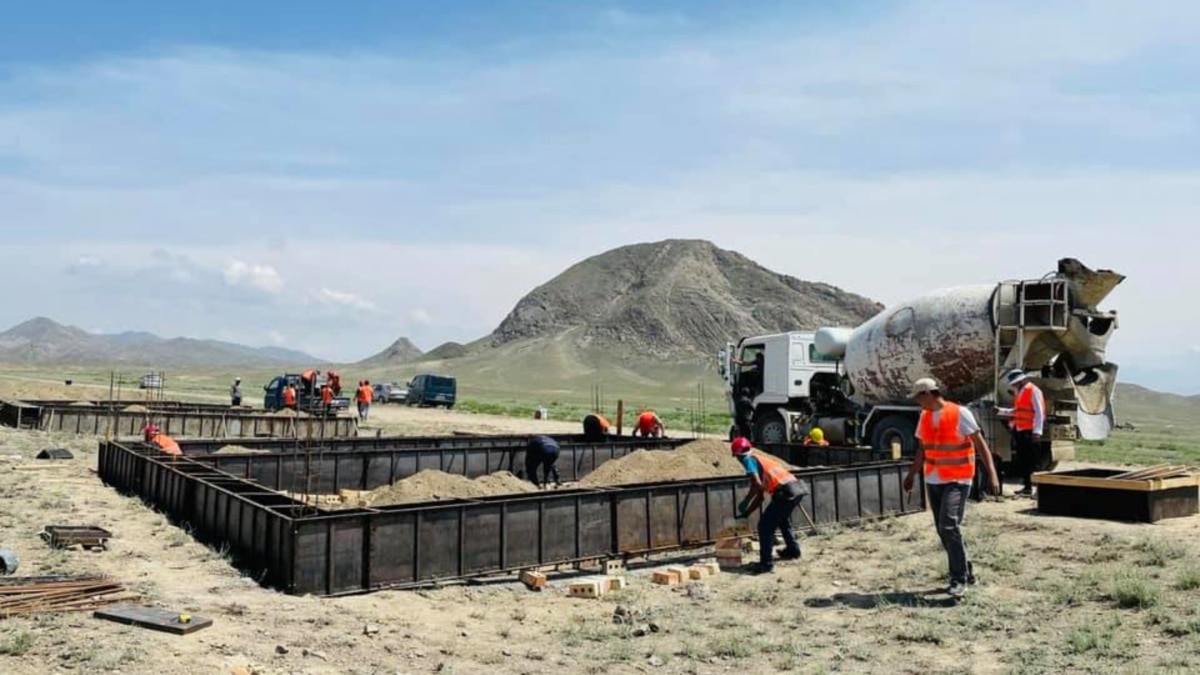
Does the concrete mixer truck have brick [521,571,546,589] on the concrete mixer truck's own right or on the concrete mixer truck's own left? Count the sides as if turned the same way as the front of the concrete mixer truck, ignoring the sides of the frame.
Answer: on the concrete mixer truck's own left

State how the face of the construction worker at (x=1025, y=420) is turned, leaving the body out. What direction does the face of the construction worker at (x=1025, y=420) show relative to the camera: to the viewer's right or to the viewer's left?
to the viewer's left

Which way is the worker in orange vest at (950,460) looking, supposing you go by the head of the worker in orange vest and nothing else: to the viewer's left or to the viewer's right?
to the viewer's left

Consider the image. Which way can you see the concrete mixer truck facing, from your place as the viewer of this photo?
facing away from the viewer and to the left of the viewer

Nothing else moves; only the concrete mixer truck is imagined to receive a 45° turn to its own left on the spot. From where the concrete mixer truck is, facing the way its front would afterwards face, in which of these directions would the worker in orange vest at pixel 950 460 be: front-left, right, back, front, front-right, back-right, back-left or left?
left

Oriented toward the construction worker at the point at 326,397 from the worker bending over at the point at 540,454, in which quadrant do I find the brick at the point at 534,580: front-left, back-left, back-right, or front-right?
back-left

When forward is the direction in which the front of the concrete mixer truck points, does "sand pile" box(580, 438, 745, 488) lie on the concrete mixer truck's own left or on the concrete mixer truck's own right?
on the concrete mixer truck's own left
